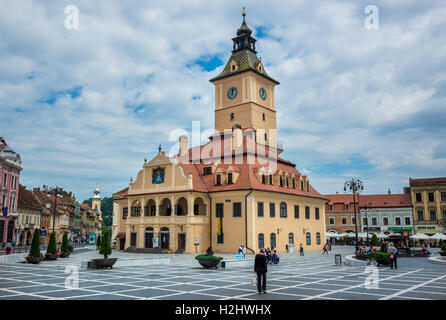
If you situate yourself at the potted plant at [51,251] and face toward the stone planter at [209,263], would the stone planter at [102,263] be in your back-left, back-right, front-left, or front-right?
front-right

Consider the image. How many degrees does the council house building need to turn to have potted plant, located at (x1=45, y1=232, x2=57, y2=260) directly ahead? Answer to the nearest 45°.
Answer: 0° — it already faces it

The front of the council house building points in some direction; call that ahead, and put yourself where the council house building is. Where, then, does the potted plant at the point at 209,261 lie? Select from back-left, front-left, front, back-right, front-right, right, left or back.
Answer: front-left

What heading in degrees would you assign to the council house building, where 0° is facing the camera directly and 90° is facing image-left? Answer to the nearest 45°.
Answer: approximately 45°

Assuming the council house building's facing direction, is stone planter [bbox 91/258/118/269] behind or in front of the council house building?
in front
